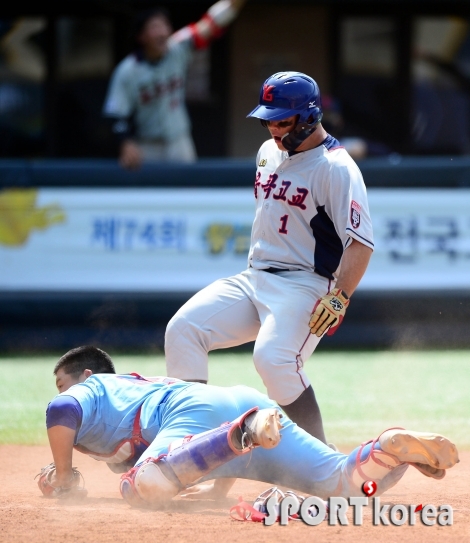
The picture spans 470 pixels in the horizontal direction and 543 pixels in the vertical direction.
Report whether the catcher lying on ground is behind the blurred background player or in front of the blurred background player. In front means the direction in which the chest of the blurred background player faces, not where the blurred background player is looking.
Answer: in front

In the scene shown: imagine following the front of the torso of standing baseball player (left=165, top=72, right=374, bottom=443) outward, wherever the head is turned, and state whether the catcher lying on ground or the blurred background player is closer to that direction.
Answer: the catcher lying on ground

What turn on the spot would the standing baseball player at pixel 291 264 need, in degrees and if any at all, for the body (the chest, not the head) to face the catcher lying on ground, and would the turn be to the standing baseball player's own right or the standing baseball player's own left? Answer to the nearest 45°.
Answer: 0° — they already face them

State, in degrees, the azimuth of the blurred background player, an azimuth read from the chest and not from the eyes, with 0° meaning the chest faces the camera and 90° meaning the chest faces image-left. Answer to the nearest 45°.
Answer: approximately 315°

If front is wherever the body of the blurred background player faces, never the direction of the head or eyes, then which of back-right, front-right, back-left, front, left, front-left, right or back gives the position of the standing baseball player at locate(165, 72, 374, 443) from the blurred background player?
front-right

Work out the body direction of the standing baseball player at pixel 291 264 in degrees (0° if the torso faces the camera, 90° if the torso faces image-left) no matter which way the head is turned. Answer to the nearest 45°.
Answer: approximately 45°

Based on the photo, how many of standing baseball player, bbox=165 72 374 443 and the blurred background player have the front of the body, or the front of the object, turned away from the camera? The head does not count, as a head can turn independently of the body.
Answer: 0

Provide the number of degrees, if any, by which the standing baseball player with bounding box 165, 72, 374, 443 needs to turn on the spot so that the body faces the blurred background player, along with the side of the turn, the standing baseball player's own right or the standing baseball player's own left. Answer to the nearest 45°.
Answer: approximately 135° to the standing baseball player's own right
